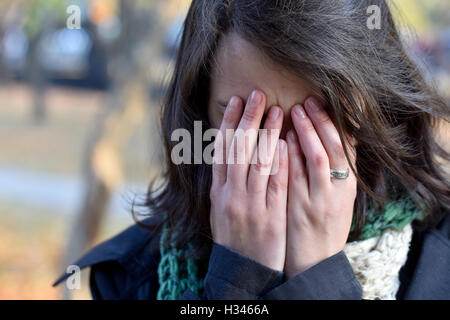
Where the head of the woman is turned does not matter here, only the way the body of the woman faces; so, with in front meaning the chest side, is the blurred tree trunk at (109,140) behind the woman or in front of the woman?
behind

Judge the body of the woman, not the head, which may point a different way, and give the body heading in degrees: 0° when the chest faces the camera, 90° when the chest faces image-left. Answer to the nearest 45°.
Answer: approximately 0°

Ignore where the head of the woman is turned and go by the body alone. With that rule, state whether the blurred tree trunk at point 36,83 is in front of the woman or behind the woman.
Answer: behind
